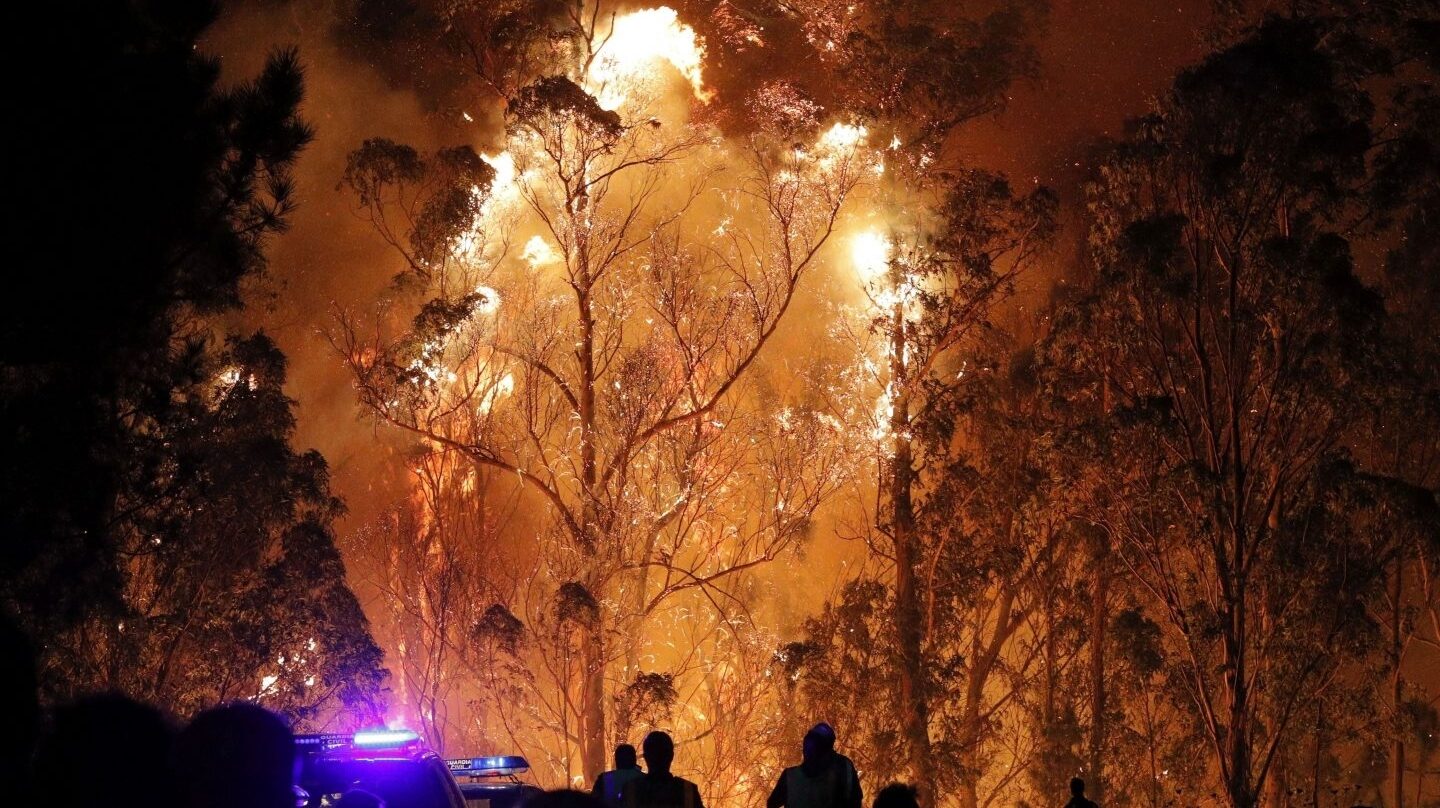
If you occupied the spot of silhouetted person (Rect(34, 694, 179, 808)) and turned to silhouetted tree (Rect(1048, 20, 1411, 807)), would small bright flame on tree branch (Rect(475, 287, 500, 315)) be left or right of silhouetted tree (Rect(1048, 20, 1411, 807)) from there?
left

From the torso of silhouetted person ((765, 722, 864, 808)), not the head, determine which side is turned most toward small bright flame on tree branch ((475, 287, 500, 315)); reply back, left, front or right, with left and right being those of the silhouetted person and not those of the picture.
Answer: front

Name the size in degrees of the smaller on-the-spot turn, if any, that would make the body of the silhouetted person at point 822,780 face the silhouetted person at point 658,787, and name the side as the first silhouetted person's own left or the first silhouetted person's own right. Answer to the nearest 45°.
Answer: approximately 90° to the first silhouetted person's own left

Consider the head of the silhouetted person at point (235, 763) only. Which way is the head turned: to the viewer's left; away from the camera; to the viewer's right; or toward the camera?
away from the camera

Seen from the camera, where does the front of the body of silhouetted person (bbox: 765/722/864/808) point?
away from the camera

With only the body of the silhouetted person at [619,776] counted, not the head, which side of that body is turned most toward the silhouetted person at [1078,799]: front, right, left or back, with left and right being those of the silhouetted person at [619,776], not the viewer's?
right

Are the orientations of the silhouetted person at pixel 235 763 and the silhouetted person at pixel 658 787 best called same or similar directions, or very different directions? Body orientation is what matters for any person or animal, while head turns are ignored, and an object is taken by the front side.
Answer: same or similar directions

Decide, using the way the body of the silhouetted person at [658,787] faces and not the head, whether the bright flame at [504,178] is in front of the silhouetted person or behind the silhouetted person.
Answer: in front

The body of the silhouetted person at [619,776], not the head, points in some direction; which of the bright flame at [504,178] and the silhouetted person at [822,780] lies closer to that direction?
the bright flame

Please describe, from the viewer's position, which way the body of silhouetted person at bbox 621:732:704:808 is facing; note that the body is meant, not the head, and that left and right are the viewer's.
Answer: facing away from the viewer

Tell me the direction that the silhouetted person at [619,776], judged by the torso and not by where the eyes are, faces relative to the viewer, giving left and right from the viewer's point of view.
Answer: facing away from the viewer

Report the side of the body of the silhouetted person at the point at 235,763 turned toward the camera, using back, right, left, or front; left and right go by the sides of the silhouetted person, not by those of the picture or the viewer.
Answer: back

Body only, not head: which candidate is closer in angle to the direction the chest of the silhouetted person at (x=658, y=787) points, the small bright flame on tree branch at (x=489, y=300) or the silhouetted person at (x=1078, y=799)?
the small bright flame on tree branch

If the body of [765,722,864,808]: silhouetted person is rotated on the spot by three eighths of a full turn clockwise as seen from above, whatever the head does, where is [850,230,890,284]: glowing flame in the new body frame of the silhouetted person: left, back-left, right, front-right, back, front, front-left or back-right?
back-left
